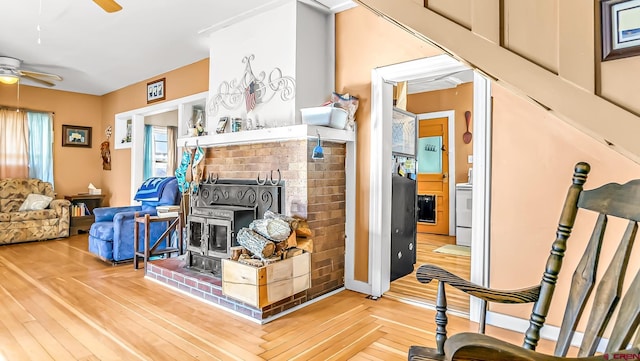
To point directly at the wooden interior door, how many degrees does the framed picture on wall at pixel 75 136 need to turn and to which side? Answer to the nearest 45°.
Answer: approximately 45° to its left

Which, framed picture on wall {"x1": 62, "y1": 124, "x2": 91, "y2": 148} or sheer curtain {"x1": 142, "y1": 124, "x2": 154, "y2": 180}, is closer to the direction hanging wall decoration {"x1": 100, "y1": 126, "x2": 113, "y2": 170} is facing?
the framed picture on wall

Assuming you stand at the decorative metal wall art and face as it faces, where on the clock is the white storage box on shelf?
The white storage box on shelf is roughly at 9 o'clock from the decorative metal wall art.

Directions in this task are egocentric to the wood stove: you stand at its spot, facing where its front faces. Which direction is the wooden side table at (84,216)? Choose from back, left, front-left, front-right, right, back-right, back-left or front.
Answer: right

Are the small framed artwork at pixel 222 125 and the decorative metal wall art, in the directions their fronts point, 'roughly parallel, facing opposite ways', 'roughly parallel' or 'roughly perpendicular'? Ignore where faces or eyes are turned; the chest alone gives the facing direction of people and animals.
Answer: roughly parallel

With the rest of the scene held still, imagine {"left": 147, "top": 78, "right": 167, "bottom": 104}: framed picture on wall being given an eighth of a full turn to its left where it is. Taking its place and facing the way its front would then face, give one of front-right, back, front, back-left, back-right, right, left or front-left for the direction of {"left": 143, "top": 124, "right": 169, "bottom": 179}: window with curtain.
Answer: back

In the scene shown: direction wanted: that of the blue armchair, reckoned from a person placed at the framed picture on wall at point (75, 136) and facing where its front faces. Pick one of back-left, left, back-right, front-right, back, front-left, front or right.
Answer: front

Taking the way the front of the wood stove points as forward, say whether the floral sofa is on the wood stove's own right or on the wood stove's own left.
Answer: on the wood stove's own right

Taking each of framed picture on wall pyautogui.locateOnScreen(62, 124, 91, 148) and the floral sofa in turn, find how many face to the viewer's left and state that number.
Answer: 0

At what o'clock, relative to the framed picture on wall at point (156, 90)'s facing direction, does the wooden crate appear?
The wooden crate is roughly at 10 o'clock from the framed picture on wall.

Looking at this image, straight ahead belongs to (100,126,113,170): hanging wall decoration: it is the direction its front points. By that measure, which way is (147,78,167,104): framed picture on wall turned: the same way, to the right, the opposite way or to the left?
the same way

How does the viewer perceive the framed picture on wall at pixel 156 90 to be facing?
facing the viewer and to the left of the viewer

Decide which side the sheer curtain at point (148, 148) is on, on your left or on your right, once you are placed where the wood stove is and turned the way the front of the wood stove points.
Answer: on your right

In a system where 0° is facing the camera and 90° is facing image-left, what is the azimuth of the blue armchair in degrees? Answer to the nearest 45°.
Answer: approximately 45°

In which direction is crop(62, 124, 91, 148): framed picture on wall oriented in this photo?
toward the camera

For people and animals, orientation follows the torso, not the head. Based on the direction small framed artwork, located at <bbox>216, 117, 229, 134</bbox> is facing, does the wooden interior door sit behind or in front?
behind
